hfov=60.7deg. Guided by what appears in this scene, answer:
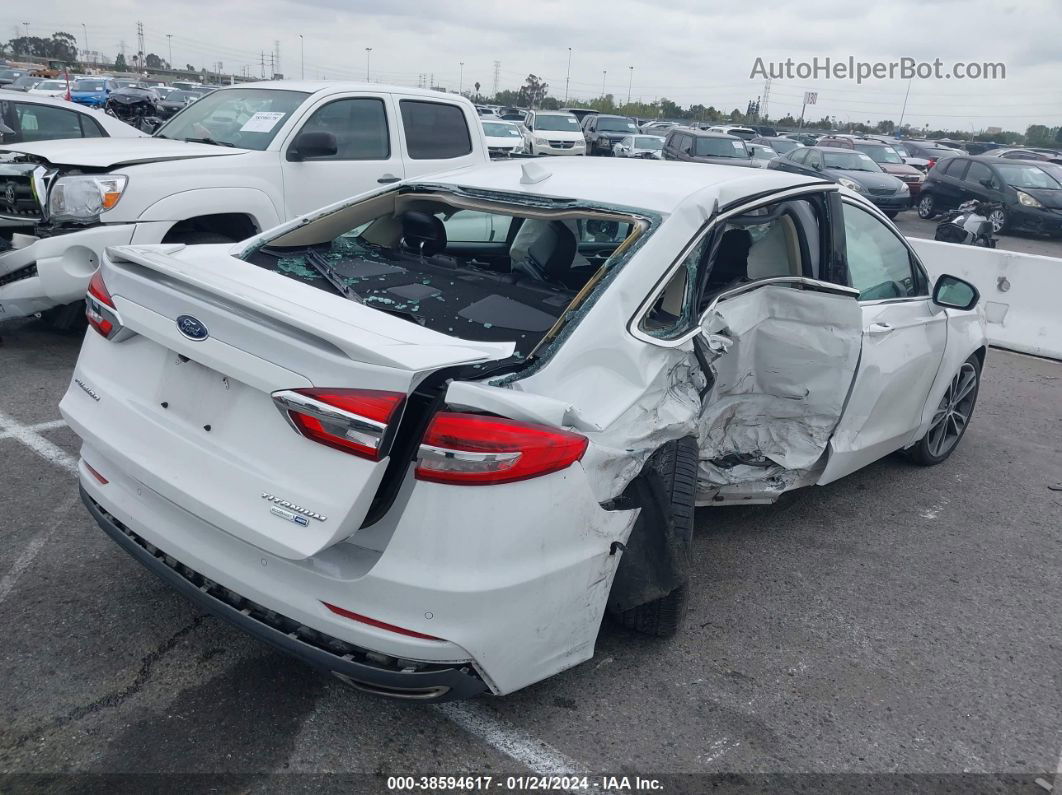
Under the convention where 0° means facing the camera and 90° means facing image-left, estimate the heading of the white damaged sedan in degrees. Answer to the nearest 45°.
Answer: approximately 225°

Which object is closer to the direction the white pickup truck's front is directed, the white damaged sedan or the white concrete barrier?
the white damaged sedan

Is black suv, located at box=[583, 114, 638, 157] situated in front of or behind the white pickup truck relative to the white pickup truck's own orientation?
behind

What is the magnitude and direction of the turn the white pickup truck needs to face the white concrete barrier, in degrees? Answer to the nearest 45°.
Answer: approximately 135° to its left

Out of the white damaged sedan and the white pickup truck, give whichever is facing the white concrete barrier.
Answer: the white damaged sedan

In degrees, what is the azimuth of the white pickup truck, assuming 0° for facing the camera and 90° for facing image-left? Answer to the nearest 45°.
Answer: approximately 45°

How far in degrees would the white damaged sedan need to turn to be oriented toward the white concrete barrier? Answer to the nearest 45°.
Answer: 0° — it already faces it

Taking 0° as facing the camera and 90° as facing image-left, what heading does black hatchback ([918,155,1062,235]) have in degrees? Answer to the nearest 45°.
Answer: approximately 315°
